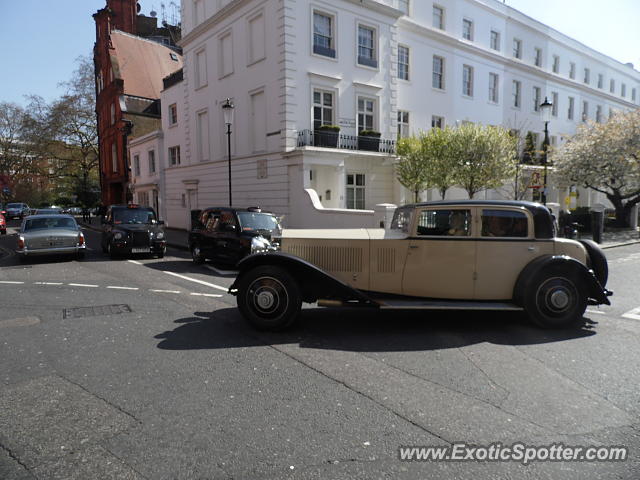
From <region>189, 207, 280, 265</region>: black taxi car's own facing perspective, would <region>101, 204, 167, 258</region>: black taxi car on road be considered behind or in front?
behind

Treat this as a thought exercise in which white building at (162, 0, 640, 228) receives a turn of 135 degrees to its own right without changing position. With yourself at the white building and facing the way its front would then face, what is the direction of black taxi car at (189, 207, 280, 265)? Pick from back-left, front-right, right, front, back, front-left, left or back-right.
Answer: left

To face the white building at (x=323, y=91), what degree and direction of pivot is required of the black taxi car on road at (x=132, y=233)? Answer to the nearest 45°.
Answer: approximately 135° to its left

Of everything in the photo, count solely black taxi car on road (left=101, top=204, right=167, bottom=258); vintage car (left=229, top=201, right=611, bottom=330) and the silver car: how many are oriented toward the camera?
1

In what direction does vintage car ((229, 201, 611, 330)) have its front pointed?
to the viewer's left

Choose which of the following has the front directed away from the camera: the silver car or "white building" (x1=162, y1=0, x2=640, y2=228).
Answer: the silver car

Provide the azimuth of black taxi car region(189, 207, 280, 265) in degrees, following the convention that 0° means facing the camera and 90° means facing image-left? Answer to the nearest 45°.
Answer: approximately 315°

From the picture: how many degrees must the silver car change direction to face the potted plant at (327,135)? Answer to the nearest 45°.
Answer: approximately 90° to its right

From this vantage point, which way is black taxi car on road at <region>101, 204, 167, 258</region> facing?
toward the camera

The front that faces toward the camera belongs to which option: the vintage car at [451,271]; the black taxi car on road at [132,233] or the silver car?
the black taxi car on road

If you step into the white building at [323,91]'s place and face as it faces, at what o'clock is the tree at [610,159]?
The tree is roughly at 10 o'clock from the white building.

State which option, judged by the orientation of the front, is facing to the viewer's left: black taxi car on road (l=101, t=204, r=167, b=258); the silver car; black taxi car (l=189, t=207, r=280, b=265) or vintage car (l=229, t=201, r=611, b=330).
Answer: the vintage car

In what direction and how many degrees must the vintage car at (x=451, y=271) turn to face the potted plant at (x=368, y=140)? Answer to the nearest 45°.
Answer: approximately 90° to its right

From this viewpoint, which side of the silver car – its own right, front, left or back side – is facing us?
back

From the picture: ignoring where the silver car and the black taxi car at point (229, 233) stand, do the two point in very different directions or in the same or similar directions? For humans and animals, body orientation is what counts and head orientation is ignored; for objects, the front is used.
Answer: very different directions

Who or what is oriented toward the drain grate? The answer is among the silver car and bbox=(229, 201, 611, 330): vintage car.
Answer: the vintage car
